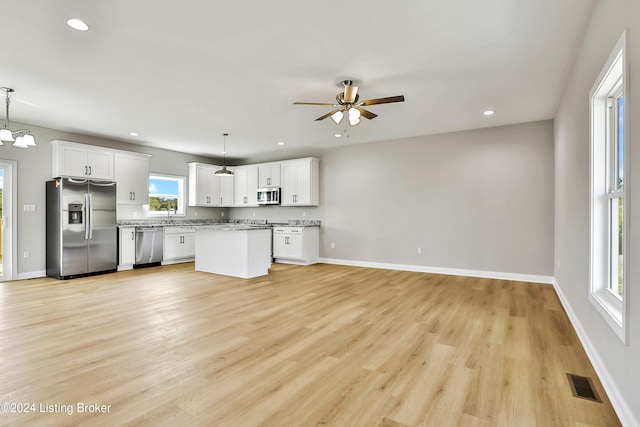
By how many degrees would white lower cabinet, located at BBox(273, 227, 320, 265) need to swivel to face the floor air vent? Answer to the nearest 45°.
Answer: approximately 45° to its left

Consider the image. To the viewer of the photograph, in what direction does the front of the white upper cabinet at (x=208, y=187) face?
facing the viewer and to the right of the viewer

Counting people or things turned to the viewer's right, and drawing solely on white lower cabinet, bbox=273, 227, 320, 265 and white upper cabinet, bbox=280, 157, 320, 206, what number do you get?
0

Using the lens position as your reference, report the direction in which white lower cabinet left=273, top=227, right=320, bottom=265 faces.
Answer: facing the viewer and to the left of the viewer

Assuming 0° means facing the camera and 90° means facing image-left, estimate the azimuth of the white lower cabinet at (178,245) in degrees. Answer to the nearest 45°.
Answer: approximately 315°

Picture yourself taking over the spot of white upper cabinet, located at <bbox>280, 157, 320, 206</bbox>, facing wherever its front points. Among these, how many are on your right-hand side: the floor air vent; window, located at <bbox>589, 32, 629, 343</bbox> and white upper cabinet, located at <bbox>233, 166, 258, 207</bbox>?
1

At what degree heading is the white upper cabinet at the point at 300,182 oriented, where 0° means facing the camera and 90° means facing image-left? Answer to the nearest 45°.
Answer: approximately 45°
